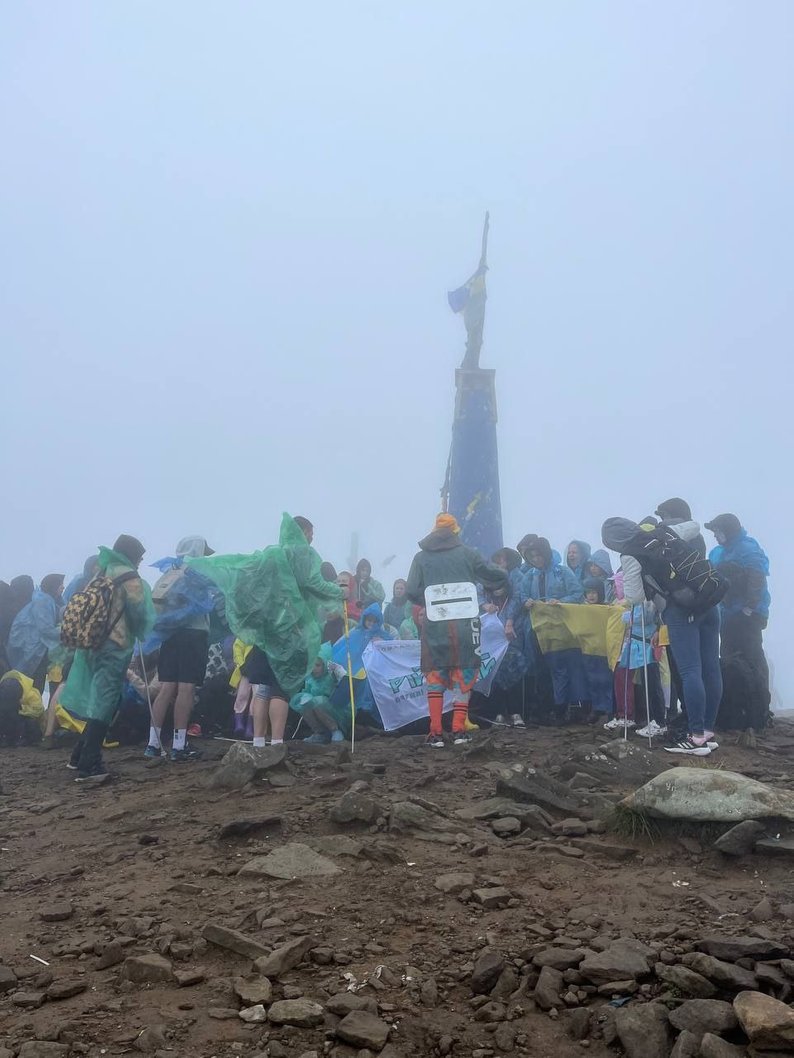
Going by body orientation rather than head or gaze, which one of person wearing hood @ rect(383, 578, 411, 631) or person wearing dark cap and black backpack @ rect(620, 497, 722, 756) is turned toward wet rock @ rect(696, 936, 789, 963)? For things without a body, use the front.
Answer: person wearing hood @ rect(383, 578, 411, 631)

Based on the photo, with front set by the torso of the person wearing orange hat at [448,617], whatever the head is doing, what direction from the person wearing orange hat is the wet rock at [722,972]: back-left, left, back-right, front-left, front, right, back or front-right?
back

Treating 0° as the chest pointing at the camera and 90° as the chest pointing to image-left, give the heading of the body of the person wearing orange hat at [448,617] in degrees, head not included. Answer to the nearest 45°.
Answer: approximately 180°

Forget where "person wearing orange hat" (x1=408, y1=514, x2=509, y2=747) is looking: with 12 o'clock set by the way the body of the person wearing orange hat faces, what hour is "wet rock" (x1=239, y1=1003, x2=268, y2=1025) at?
The wet rock is roughly at 6 o'clock from the person wearing orange hat.

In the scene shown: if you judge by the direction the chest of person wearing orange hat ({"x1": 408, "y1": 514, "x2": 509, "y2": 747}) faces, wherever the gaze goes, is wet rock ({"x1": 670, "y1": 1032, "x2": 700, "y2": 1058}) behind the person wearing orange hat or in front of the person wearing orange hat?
behind

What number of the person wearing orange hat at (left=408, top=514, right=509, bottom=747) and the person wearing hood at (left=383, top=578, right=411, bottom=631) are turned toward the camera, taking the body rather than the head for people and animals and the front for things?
1
